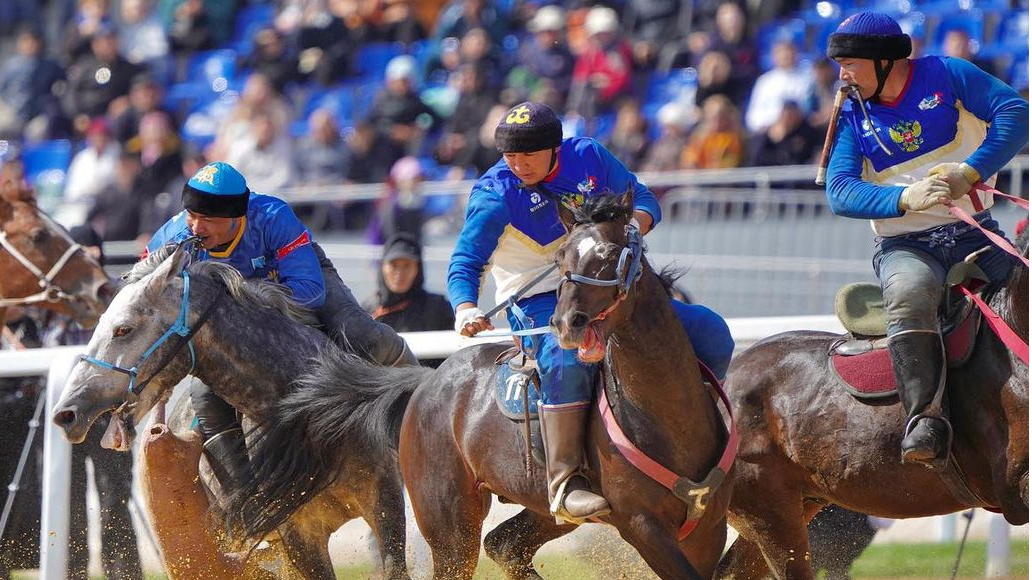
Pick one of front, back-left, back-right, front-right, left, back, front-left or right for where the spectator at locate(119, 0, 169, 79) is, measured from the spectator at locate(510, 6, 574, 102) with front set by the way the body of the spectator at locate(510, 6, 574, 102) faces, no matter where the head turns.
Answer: back-right

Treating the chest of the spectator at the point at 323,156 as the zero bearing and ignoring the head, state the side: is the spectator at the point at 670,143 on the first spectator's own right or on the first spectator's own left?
on the first spectator's own left

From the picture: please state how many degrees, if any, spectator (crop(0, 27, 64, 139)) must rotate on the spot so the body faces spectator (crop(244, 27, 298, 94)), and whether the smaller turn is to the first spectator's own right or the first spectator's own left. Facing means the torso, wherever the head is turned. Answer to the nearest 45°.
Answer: approximately 45° to the first spectator's own left

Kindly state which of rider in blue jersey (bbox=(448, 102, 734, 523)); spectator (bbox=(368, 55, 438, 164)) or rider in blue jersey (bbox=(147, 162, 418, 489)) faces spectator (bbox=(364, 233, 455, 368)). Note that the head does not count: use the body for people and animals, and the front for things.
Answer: spectator (bbox=(368, 55, 438, 164))

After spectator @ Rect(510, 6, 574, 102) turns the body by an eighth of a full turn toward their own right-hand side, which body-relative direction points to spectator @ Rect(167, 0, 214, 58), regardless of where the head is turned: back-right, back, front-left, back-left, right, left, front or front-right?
right

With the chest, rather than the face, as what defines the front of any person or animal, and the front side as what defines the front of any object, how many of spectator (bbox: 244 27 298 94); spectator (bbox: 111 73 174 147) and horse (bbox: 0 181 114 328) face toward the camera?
2

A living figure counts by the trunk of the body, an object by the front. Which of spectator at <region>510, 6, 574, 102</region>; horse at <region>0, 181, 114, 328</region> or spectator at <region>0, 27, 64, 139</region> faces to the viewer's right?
the horse
